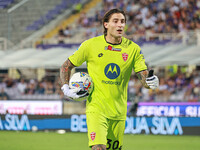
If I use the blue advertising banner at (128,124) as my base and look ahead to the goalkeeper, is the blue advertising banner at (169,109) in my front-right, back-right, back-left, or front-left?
back-left

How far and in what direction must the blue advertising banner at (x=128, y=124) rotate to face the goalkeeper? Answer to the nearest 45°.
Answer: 0° — it already faces them

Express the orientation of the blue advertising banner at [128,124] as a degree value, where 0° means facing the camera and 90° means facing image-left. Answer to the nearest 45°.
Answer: approximately 0°

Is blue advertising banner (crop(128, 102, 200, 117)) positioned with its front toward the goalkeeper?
yes

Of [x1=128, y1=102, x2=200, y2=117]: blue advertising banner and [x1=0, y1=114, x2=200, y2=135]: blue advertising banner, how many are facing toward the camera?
2

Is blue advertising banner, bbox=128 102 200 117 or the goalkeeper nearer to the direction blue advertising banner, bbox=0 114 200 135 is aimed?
the goalkeeper
